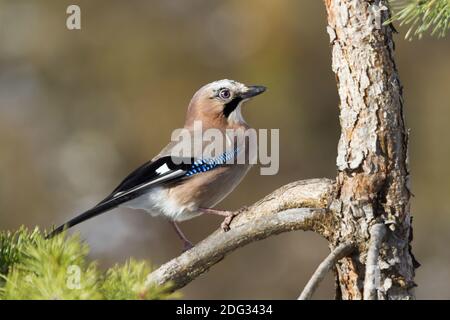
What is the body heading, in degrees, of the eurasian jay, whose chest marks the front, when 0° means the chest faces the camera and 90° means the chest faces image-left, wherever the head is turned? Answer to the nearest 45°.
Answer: approximately 270°
